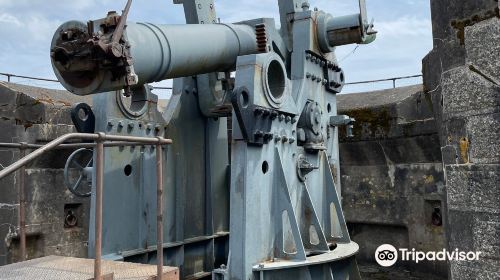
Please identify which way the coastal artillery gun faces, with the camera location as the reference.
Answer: facing away from the viewer and to the right of the viewer
